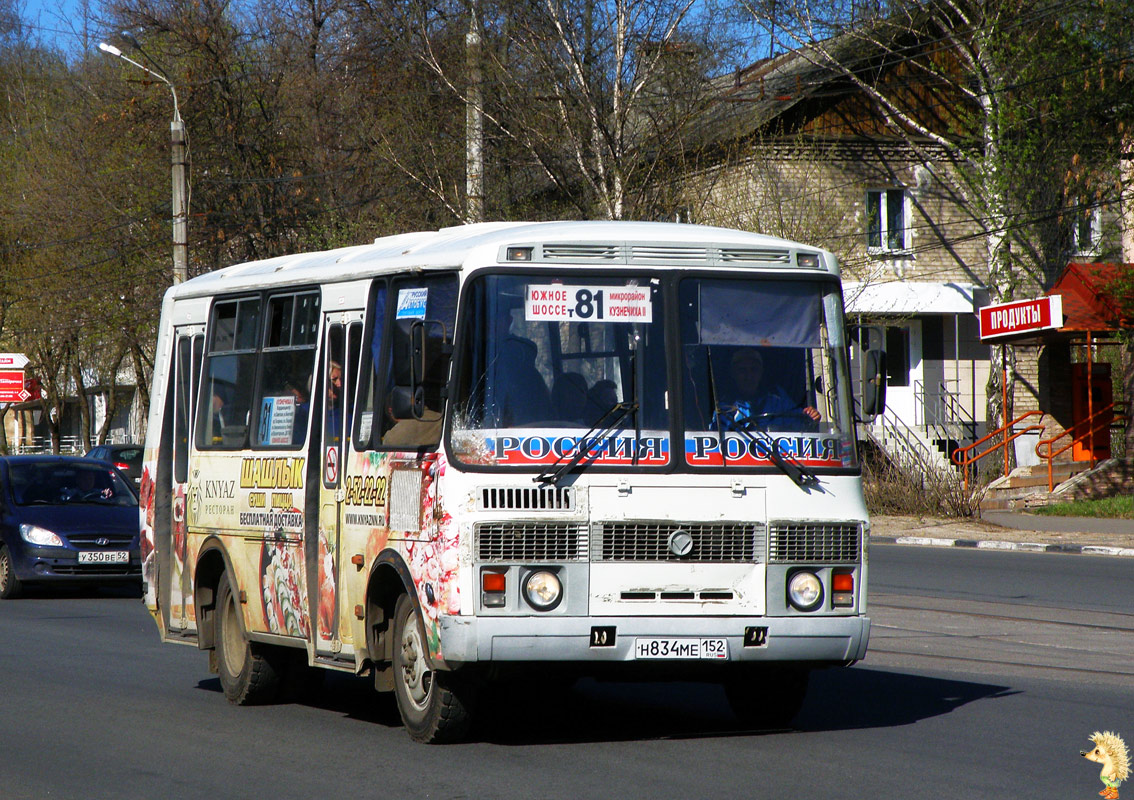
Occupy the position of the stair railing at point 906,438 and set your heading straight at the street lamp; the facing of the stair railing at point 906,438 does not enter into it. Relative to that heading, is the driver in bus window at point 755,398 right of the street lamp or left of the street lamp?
left

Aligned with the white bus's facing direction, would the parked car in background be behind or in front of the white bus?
behind

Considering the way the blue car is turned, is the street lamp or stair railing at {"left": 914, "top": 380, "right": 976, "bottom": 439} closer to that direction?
the stair railing

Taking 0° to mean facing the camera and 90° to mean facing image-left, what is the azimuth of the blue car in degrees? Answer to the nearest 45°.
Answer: approximately 315°

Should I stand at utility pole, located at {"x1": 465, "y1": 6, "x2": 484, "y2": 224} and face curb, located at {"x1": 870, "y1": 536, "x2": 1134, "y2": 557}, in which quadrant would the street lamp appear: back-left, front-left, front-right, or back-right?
back-right
